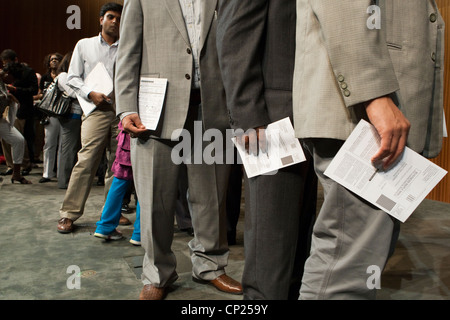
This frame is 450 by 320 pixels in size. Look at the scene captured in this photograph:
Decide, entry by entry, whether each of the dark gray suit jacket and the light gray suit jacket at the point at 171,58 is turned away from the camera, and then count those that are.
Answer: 0

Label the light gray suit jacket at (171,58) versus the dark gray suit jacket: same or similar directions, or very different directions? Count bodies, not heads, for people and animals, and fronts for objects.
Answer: same or similar directions
